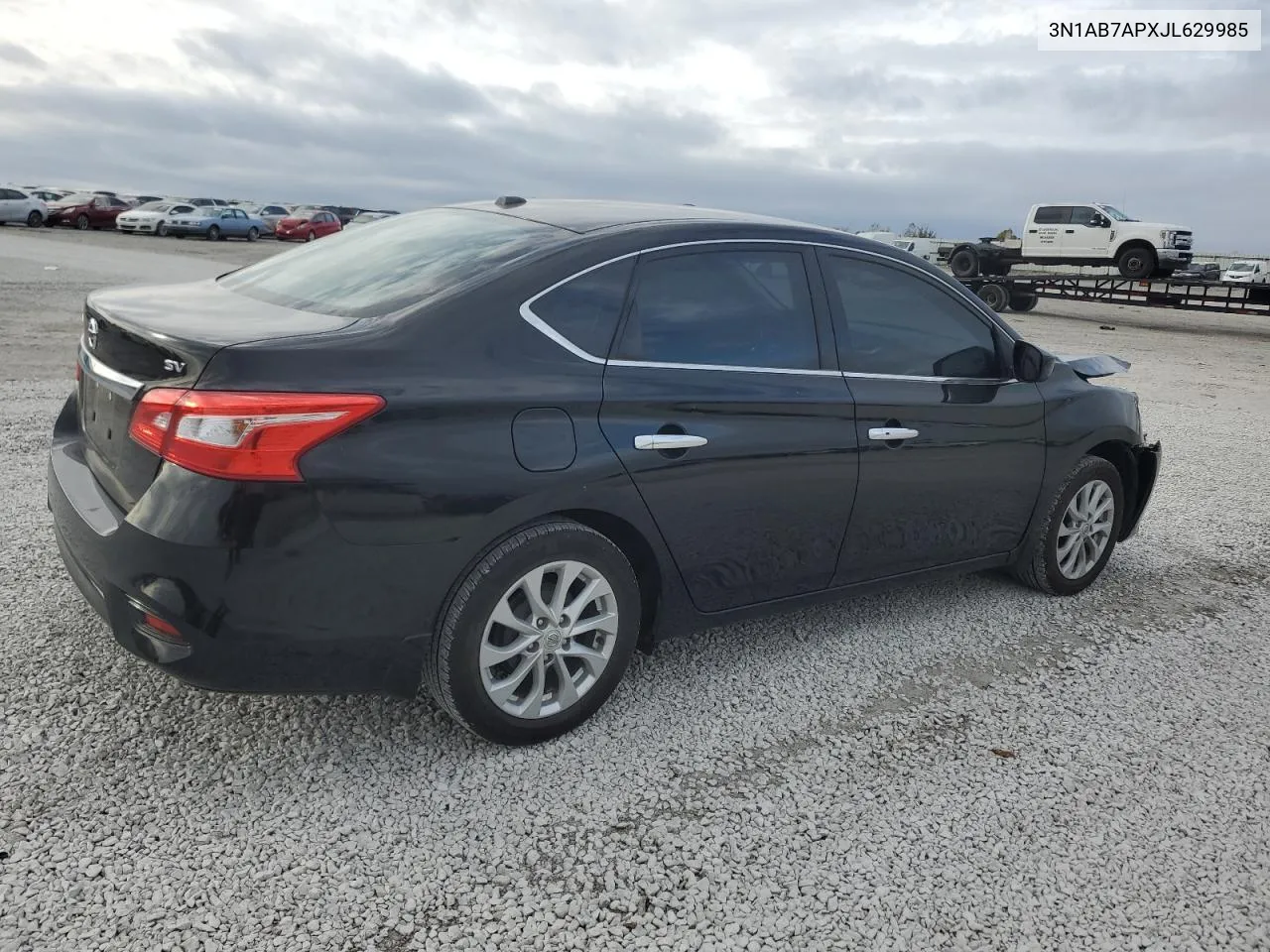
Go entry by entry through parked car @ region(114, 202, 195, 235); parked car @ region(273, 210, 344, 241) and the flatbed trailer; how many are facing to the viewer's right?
1

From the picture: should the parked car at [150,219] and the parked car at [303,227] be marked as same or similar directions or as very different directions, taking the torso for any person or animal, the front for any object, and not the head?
same or similar directions

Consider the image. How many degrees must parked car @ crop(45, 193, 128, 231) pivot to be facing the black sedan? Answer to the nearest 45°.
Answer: approximately 45° to its left

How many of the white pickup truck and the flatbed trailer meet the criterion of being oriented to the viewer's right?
2

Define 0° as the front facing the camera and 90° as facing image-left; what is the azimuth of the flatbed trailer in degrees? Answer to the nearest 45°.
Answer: approximately 270°

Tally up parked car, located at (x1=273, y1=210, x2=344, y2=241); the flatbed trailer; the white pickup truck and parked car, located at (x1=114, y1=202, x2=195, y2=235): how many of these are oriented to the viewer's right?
2

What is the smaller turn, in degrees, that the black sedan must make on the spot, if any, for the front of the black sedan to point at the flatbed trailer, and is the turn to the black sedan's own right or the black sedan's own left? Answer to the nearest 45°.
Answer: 0° — it already faces it

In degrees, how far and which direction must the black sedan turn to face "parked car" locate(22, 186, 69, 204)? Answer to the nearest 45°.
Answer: approximately 90° to its left

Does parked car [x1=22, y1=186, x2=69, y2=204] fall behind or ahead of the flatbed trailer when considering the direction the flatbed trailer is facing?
behind

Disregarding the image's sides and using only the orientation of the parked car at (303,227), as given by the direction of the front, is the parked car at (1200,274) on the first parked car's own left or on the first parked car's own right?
on the first parked car's own left

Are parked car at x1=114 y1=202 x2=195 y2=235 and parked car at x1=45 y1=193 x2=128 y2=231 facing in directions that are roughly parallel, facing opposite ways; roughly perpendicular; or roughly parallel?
roughly parallel

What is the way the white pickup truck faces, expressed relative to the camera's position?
facing to the right of the viewer

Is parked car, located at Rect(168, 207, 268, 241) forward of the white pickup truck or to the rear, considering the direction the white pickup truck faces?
to the rear

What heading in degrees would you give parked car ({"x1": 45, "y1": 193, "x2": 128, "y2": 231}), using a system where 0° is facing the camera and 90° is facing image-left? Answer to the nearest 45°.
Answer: approximately 45°

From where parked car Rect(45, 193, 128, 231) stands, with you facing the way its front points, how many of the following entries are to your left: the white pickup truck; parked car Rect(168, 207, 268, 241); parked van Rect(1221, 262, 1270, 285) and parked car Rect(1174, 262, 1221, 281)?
4

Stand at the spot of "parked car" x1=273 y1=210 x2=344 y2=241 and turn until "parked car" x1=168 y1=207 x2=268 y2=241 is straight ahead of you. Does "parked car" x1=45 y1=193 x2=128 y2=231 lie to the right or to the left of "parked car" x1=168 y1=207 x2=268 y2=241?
right

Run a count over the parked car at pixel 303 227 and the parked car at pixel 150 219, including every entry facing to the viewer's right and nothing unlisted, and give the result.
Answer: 0

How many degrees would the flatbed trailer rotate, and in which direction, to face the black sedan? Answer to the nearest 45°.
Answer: approximately 90° to its right
